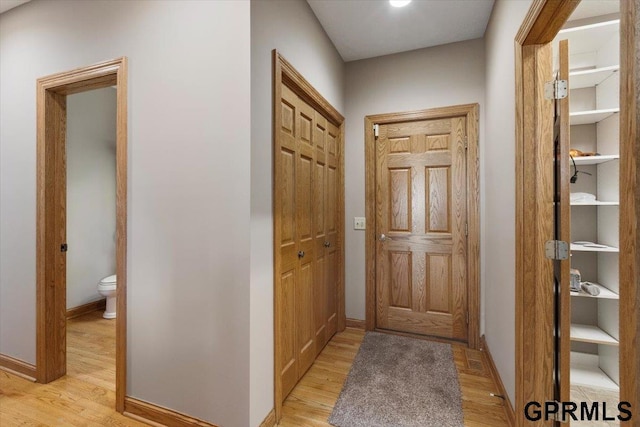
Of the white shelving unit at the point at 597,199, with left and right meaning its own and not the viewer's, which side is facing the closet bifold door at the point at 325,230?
front

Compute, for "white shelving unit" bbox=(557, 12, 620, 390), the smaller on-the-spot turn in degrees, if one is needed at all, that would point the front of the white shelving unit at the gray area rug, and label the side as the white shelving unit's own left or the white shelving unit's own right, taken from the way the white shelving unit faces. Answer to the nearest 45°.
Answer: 0° — it already faces it

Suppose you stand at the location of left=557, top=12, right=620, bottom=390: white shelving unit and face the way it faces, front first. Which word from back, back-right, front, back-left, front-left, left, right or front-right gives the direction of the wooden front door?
front-right

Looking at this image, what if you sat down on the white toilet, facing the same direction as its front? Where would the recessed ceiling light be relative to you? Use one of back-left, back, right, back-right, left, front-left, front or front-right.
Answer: back-left

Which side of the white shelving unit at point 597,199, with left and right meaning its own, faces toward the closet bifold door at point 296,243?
front

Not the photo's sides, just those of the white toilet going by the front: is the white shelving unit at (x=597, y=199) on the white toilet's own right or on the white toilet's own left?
on the white toilet's own left

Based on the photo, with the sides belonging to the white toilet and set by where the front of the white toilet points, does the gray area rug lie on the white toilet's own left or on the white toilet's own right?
on the white toilet's own left

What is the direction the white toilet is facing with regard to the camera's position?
facing to the left of the viewer

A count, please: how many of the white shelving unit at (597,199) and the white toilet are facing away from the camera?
0
